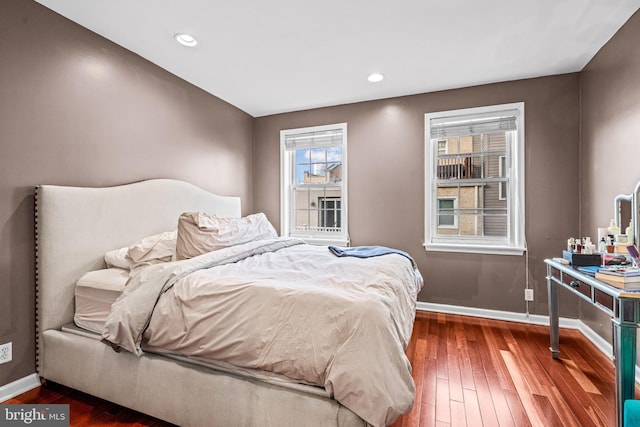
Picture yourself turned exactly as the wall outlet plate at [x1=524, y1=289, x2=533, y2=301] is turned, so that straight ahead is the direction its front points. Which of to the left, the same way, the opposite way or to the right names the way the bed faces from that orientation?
to the left

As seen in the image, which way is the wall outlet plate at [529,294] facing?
toward the camera

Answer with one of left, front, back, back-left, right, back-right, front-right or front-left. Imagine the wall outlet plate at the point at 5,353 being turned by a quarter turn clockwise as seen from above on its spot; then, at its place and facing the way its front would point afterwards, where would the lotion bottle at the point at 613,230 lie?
left

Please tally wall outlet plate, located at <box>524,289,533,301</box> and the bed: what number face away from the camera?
0

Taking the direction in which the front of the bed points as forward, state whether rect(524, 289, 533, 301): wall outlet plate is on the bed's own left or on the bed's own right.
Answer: on the bed's own left

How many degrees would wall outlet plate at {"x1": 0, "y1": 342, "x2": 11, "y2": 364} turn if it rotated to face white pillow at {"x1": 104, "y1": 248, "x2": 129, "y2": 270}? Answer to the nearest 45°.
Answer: approximately 45° to its left

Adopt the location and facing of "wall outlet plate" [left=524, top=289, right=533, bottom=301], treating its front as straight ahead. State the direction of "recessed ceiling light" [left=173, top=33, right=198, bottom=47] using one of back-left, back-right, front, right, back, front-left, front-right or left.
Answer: front-right

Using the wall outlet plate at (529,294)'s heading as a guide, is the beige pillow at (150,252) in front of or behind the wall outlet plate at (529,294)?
in front

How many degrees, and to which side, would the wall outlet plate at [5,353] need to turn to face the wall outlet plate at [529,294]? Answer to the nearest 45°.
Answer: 0° — it already faces it

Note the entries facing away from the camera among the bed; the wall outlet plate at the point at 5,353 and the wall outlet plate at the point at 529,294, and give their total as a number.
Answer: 0

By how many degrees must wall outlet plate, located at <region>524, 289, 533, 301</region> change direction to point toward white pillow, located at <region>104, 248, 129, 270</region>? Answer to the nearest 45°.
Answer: approximately 45° to its right

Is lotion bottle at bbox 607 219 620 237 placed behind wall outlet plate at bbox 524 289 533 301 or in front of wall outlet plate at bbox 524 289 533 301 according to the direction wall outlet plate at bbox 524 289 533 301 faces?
in front

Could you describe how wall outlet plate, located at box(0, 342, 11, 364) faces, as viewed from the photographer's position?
facing the viewer and to the right of the viewer

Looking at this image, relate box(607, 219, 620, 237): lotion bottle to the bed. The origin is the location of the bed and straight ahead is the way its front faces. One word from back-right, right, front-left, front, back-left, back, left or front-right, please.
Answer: front-left

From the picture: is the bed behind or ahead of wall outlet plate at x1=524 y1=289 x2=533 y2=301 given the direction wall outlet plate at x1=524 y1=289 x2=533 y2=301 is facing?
ahead
